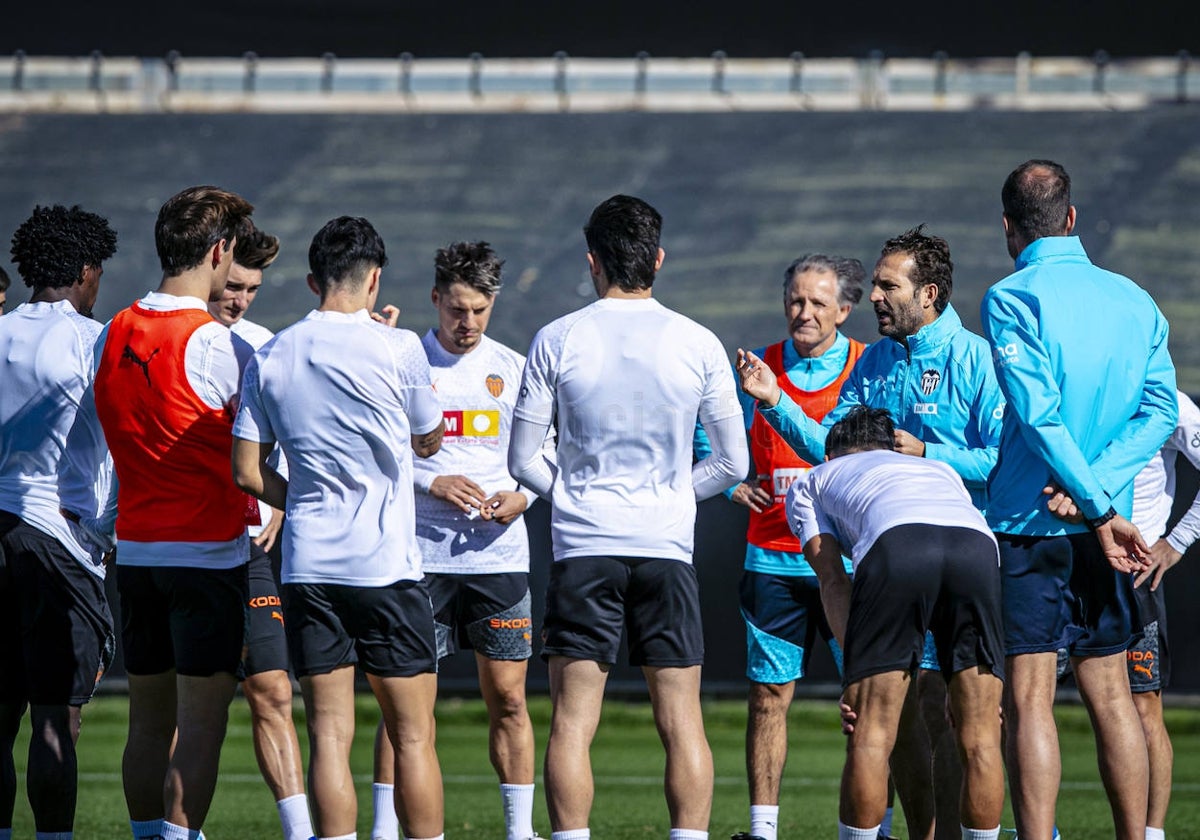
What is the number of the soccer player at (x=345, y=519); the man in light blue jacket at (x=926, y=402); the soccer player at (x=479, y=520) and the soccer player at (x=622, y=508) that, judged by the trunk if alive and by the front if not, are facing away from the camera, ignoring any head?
2

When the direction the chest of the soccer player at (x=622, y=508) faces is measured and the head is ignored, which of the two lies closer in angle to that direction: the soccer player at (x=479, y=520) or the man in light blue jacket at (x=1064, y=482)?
the soccer player

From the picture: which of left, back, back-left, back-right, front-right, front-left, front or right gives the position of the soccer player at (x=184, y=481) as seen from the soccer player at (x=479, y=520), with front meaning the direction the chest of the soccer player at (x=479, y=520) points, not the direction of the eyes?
front-right

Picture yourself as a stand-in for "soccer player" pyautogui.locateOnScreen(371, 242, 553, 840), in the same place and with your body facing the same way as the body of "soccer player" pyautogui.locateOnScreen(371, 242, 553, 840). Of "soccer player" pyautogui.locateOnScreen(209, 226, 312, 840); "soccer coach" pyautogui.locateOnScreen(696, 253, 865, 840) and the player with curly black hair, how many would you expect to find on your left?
1

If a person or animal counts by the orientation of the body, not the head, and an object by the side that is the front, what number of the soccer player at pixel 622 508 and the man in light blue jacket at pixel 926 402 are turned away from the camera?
1

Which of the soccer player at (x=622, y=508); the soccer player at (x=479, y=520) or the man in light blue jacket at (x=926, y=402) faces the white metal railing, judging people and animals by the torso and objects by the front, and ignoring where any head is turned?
the soccer player at (x=622, y=508)

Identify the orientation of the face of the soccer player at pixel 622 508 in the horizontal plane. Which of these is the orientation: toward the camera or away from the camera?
away from the camera

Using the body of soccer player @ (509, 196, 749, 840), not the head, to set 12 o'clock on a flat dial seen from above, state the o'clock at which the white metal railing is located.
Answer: The white metal railing is roughly at 12 o'clock from the soccer player.

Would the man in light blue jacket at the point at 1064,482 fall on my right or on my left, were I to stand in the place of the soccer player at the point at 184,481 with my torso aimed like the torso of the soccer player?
on my right

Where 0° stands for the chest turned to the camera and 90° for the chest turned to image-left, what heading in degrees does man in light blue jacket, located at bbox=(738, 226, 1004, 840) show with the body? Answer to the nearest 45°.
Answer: approximately 45°

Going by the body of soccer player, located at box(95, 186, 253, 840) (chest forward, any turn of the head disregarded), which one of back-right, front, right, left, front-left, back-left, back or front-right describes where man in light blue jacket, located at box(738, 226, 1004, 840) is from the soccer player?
front-right

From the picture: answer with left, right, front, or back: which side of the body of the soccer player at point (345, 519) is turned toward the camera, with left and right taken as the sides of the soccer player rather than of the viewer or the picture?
back

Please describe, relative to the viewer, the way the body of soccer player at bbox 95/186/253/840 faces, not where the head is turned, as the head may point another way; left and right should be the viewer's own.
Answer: facing away from the viewer and to the right of the viewer

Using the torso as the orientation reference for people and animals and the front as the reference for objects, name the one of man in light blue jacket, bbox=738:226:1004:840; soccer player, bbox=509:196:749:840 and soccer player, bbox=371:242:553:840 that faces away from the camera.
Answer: soccer player, bbox=509:196:749:840

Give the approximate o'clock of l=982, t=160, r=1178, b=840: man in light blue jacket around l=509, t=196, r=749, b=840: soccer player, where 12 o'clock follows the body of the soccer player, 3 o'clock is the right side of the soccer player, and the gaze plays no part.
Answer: The man in light blue jacket is roughly at 3 o'clock from the soccer player.

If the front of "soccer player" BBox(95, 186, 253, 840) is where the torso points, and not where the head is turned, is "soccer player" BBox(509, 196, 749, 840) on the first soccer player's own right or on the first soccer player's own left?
on the first soccer player's own right

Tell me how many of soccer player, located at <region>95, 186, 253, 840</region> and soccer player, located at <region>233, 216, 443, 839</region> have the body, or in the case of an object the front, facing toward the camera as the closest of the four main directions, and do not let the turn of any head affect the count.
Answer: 0

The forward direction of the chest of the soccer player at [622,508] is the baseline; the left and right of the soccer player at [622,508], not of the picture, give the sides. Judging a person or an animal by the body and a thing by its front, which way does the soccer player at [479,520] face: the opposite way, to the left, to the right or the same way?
the opposite way
